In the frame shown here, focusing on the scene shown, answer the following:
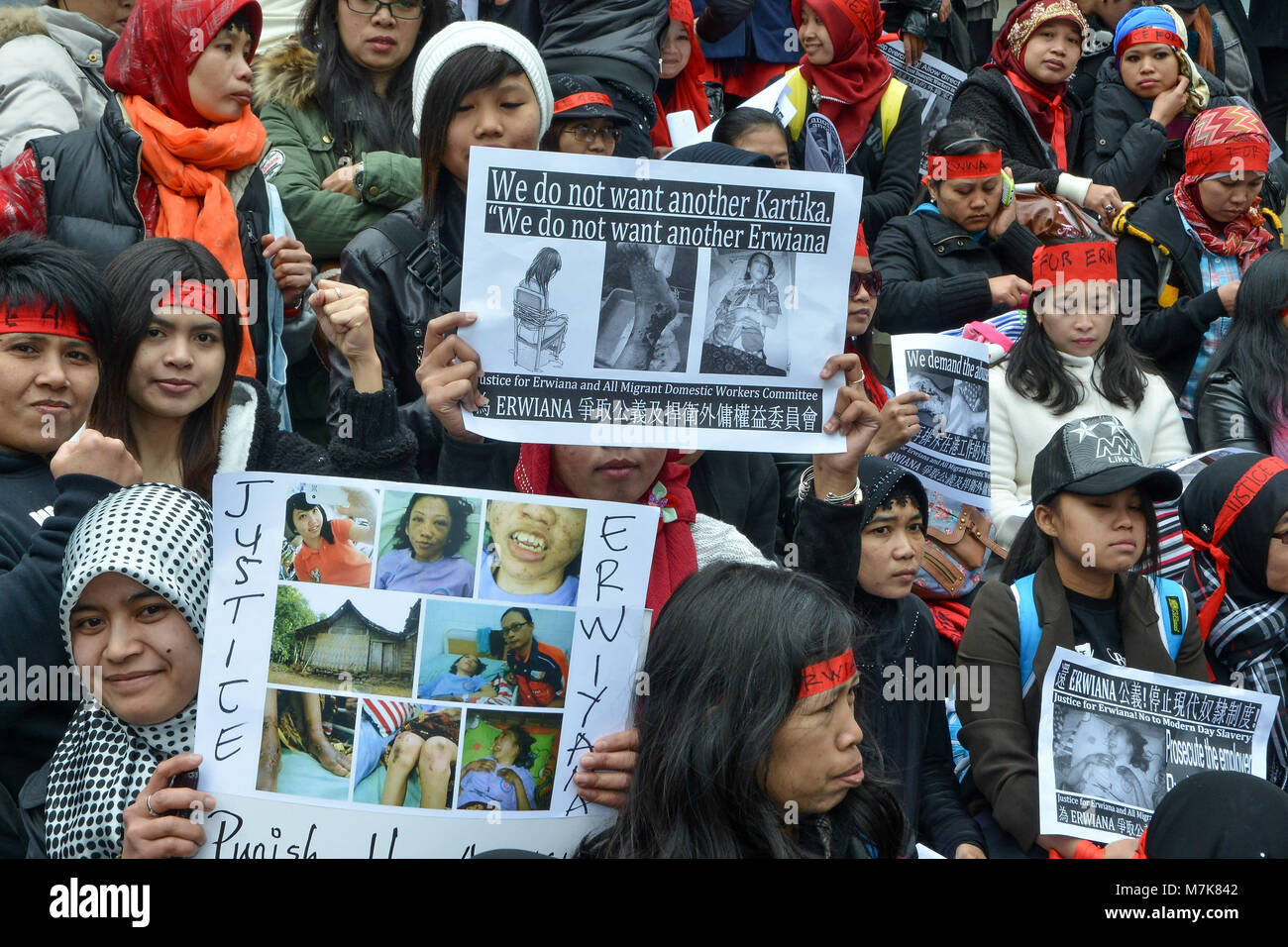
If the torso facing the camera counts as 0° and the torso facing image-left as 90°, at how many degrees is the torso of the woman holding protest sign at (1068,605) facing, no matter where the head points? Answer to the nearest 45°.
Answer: approximately 315°

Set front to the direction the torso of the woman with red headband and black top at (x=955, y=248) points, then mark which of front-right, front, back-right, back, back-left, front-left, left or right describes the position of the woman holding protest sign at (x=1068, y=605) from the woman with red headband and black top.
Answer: front-right

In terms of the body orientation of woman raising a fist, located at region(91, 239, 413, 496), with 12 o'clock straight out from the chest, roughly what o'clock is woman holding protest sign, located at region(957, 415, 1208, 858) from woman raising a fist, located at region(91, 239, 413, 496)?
woman holding protest sign, located at region(957, 415, 1208, 858) is roughly at 9 o'clock from woman raising a fist, located at region(91, 239, 413, 496).

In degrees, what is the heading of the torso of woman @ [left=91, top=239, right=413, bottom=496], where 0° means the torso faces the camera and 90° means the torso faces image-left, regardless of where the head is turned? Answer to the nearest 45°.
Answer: approximately 0°

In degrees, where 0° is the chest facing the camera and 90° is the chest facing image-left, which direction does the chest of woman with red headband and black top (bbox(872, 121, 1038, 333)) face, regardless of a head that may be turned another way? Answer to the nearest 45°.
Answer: approximately 315°

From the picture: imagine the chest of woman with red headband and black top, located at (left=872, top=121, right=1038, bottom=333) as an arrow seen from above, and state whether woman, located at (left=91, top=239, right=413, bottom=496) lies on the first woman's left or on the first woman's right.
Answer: on the first woman's right

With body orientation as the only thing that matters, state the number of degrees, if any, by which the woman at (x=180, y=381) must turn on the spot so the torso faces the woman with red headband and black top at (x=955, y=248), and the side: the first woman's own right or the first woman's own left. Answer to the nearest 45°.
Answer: approximately 135° to the first woman's own left

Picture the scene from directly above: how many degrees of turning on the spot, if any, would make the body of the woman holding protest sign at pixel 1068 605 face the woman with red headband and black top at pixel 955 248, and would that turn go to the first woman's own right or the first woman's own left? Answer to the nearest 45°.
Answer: approximately 135° to the first woman's own left

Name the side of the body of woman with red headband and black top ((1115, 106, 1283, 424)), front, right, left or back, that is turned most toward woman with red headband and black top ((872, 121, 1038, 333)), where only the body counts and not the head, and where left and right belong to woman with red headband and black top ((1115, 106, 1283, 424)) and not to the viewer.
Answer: right

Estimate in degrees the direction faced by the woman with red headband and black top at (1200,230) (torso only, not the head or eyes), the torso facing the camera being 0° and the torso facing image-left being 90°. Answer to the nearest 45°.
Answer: approximately 315°

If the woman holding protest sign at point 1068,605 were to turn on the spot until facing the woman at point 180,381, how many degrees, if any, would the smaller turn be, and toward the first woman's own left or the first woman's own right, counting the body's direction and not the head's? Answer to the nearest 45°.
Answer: approximately 90° to the first woman's own right
